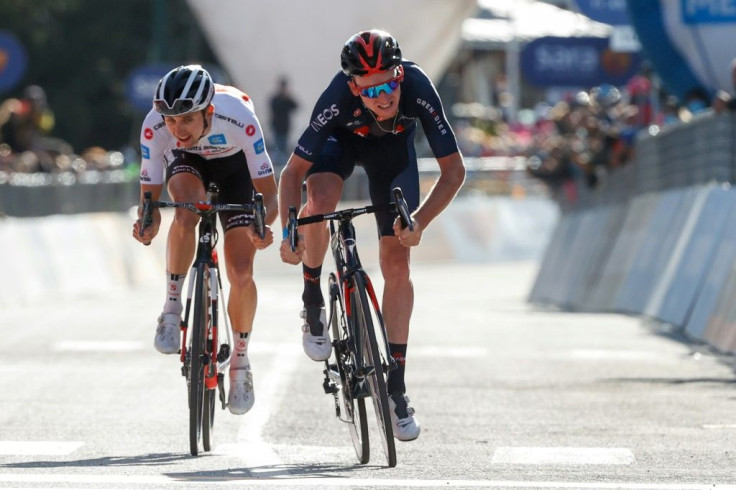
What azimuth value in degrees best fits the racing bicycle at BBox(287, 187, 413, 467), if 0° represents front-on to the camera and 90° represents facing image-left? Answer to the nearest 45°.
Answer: approximately 0°

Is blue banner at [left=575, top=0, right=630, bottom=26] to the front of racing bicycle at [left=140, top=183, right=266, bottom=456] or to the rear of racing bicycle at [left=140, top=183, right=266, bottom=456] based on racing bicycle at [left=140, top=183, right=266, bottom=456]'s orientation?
to the rear

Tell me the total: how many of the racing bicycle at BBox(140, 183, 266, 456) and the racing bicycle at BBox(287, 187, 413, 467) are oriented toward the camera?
2

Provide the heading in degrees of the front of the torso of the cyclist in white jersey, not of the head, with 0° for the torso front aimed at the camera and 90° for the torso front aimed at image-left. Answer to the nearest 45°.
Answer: approximately 0°

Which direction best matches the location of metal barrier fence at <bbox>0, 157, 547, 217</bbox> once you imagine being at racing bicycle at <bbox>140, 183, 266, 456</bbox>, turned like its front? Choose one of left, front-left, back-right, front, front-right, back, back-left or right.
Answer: back

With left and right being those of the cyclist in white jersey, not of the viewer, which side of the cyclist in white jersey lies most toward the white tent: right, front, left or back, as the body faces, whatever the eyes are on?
back

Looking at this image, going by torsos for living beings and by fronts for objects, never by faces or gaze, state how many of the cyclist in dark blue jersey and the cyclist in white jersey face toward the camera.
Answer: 2
